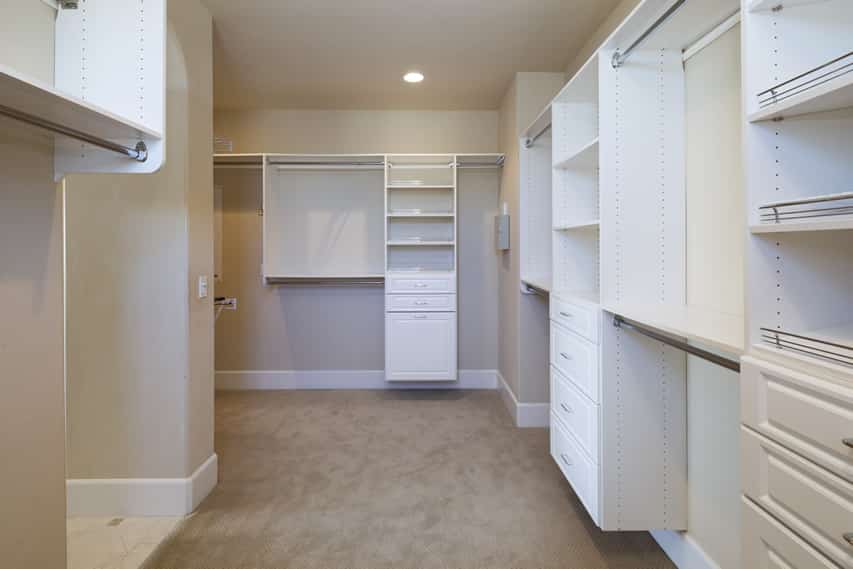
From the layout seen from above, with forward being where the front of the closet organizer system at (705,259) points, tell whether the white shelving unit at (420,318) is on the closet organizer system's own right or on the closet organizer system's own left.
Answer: on the closet organizer system's own right

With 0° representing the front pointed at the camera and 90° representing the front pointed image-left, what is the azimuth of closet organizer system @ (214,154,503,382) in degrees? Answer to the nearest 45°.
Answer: approximately 0°

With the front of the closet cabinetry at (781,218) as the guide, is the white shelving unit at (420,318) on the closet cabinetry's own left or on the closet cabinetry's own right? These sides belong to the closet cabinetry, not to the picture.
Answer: on the closet cabinetry's own right

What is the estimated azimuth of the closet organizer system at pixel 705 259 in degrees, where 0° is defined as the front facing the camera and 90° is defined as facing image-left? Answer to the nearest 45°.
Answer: approximately 45°

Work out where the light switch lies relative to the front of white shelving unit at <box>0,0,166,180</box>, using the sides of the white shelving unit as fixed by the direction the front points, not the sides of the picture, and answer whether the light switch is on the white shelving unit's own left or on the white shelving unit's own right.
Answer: on the white shelving unit's own left
